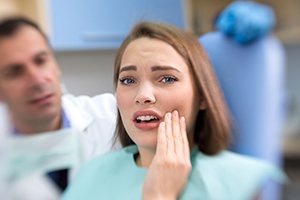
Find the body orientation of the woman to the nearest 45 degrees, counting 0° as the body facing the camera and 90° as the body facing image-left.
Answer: approximately 0°
